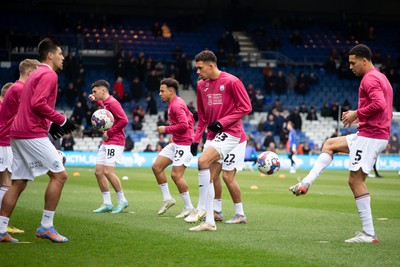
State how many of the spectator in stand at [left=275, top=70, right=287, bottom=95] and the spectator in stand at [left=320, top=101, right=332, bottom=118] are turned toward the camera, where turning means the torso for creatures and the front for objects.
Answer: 2

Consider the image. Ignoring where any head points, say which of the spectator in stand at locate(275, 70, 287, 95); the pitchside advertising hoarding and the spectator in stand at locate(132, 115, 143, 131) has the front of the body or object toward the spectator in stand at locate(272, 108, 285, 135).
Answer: the spectator in stand at locate(275, 70, 287, 95)

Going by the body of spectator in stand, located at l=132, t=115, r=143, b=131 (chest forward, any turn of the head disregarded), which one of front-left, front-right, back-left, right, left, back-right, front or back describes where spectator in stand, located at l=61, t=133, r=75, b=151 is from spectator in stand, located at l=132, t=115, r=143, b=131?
front-right

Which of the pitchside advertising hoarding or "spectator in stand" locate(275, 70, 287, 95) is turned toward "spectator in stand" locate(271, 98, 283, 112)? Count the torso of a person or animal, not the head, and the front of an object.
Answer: "spectator in stand" locate(275, 70, 287, 95)

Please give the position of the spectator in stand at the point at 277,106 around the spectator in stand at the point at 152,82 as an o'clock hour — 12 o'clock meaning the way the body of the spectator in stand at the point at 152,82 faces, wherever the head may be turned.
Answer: the spectator in stand at the point at 277,106 is roughly at 9 o'clock from the spectator in stand at the point at 152,82.

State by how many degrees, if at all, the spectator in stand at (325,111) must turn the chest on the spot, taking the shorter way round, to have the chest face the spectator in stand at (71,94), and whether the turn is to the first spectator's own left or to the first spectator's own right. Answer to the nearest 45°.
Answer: approximately 45° to the first spectator's own right

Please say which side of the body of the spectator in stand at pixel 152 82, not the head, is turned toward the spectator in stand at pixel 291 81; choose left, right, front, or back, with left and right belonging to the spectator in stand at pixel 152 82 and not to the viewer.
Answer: left

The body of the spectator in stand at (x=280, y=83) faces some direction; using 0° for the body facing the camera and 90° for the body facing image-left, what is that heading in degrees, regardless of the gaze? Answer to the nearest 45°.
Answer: approximately 0°

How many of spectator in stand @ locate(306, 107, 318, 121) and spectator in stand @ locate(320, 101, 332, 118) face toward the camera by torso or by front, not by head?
2

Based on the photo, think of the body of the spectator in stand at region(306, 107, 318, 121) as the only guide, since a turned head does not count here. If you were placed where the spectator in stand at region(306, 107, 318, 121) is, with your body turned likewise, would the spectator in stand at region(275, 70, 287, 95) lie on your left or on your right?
on your right

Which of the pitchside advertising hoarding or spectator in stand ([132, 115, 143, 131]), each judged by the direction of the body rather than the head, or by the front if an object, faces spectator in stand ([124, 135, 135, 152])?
spectator in stand ([132, 115, 143, 131])

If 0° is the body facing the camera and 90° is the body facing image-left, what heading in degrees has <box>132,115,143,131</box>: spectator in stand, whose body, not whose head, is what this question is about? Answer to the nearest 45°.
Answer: approximately 0°
